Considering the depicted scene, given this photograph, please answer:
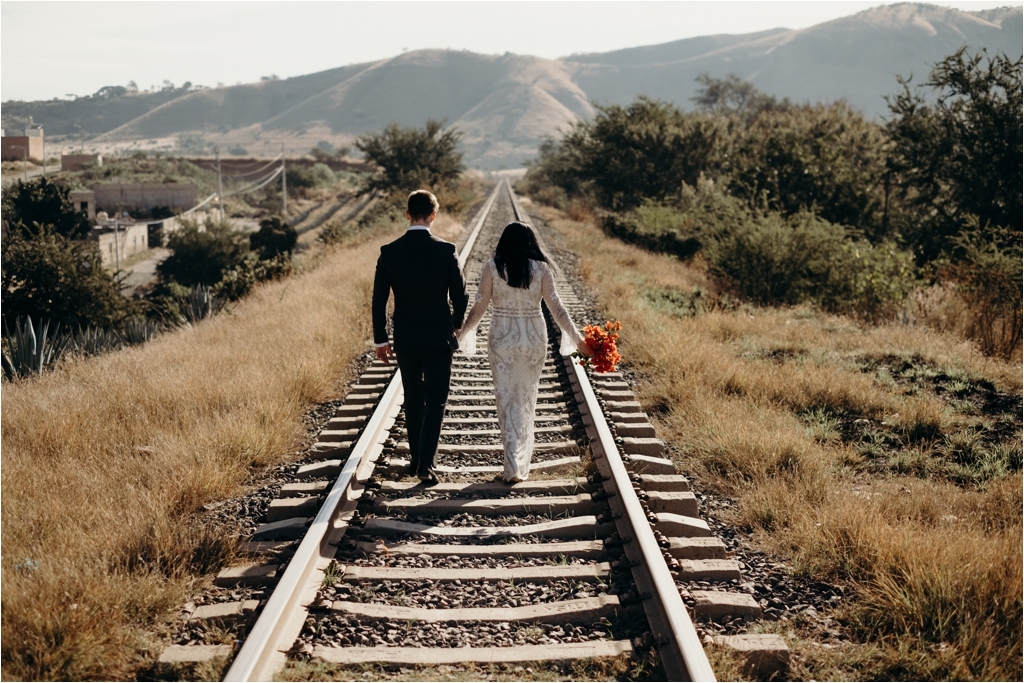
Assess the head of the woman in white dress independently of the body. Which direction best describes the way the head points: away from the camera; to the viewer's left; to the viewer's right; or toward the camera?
away from the camera

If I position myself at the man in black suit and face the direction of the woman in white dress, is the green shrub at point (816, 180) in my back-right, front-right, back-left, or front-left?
front-left

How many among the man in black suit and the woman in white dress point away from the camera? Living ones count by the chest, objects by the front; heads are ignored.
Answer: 2

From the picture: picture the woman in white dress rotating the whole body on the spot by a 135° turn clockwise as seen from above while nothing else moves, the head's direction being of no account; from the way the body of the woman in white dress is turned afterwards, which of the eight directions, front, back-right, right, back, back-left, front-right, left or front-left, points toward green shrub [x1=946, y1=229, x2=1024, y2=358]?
left

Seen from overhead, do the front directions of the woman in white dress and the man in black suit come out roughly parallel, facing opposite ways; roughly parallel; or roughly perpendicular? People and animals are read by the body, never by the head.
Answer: roughly parallel

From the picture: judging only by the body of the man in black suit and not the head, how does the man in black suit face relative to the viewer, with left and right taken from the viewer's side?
facing away from the viewer

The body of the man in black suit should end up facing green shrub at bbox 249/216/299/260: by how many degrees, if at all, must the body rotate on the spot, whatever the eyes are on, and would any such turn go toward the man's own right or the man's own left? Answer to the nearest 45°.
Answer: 0° — they already face it

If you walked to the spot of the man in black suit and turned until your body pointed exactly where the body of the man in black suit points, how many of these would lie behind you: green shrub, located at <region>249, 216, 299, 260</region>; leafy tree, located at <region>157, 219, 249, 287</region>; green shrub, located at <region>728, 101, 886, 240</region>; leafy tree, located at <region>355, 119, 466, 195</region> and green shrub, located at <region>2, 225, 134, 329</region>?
0

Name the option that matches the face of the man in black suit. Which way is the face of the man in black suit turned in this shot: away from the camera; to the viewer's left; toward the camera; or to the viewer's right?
away from the camera

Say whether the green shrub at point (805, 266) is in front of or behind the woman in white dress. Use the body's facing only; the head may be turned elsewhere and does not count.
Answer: in front

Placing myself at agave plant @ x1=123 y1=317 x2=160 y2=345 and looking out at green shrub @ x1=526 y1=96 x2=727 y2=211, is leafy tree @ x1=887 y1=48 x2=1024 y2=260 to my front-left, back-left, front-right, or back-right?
front-right

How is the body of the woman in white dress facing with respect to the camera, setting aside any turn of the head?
away from the camera
